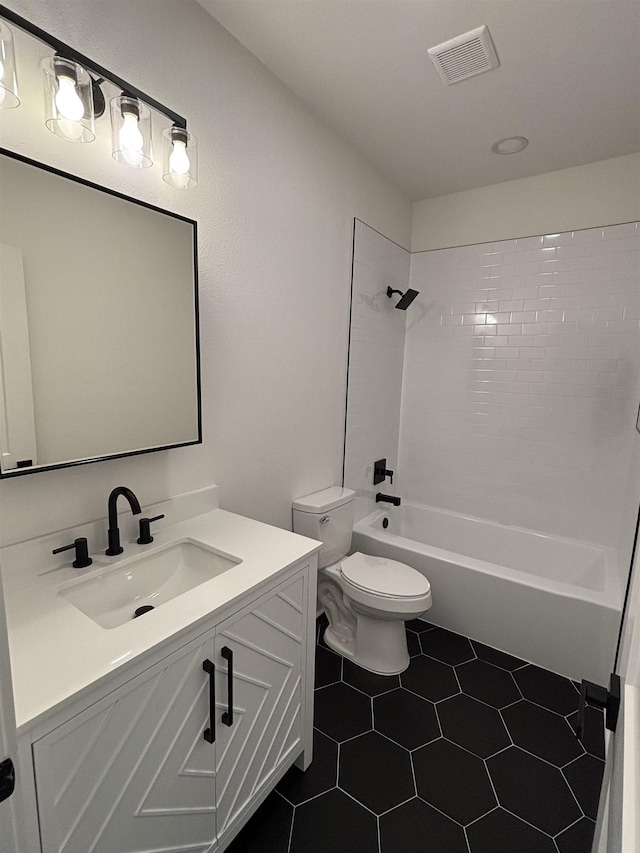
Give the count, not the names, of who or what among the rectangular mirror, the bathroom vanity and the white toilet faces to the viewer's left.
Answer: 0

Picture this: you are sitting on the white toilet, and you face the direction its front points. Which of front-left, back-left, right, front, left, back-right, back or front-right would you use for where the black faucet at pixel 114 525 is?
right

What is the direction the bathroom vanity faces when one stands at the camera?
facing the viewer and to the right of the viewer

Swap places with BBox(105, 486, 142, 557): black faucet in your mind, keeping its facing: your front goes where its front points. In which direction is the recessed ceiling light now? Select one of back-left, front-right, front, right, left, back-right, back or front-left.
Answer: front-left

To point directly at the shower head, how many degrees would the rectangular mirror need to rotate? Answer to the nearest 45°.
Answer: approximately 90° to its left

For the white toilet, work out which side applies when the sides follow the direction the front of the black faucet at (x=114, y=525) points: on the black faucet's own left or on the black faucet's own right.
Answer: on the black faucet's own left

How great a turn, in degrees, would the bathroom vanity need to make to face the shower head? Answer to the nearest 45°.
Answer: approximately 90° to its left

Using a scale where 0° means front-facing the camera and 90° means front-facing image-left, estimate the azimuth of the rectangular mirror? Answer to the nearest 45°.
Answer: approximately 315°

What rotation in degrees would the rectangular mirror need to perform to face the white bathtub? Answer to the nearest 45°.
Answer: approximately 45° to its left
